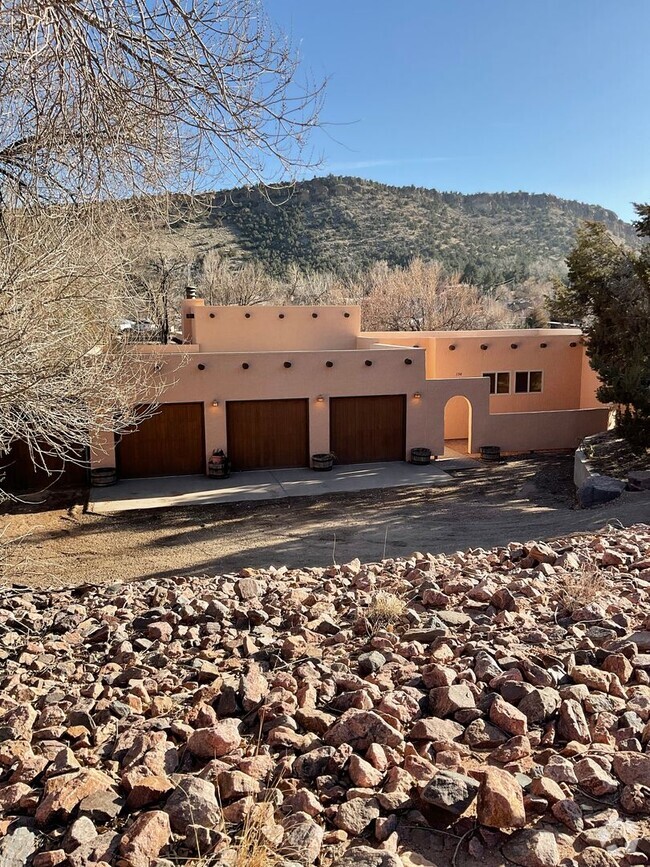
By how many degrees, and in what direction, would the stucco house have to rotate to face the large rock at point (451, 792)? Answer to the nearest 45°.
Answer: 0° — it already faces it

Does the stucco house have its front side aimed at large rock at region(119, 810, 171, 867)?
yes

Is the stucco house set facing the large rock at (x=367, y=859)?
yes

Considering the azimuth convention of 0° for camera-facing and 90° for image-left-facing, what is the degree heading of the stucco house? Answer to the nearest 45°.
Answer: approximately 0°

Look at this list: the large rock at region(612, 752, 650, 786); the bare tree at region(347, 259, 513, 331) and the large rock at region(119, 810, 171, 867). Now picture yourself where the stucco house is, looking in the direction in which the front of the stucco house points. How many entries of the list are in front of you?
2

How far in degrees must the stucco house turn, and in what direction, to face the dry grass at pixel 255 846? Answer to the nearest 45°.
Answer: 0° — it already faces it

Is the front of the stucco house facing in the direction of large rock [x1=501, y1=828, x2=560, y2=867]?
yes

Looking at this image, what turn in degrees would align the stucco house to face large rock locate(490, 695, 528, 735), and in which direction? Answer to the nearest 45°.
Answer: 0° — it already faces it

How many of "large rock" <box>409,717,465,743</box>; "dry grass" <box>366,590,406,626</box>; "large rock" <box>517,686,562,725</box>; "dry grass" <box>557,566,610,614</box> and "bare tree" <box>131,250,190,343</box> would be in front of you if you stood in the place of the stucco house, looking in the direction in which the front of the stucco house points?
4

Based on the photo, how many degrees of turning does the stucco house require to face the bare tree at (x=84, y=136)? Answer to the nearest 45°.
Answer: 0° — it already faces it
